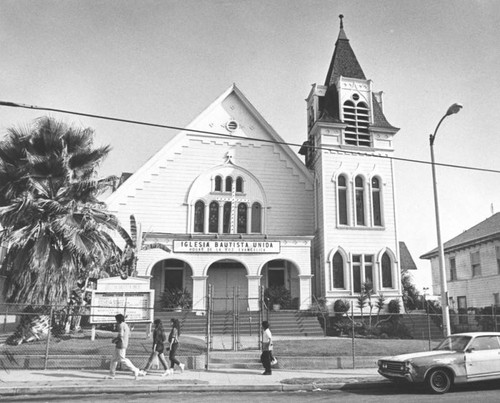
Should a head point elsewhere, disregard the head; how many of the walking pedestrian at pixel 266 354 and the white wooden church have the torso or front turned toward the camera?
1

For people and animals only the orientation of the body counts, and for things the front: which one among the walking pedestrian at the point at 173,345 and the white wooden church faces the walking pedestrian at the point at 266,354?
the white wooden church

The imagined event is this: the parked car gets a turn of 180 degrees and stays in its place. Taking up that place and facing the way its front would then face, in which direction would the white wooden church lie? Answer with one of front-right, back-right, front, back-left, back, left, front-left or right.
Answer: left

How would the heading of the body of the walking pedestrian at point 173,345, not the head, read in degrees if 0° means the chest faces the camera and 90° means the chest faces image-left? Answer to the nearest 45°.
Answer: approximately 90°

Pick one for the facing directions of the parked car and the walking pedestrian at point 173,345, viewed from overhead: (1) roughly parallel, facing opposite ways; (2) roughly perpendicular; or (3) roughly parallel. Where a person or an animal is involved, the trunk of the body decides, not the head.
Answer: roughly parallel

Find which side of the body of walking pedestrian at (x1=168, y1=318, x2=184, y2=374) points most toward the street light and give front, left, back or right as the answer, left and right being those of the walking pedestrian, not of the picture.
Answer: back

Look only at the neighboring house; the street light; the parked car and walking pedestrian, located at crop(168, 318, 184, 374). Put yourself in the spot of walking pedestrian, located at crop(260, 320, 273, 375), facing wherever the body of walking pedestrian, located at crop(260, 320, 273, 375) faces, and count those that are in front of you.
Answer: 1

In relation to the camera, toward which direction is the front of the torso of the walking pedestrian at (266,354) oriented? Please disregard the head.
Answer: to the viewer's left

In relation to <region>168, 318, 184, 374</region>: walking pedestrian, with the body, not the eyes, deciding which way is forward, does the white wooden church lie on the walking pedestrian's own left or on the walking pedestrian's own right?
on the walking pedestrian's own right

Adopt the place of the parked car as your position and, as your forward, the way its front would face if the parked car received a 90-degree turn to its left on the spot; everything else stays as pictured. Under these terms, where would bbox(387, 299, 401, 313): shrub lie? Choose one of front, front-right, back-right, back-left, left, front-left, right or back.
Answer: back-left

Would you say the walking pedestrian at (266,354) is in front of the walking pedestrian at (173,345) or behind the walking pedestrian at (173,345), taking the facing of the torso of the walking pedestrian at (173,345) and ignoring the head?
behind

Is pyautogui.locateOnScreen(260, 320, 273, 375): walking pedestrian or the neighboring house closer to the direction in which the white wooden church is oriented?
the walking pedestrian

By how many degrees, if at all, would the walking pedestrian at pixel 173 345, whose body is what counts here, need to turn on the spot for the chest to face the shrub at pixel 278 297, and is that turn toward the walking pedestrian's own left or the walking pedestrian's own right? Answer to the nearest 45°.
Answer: approximately 135° to the walking pedestrian's own right

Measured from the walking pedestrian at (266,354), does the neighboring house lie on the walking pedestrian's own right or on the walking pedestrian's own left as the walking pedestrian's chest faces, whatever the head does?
on the walking pedestrian's own right

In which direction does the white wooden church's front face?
toward the camera
